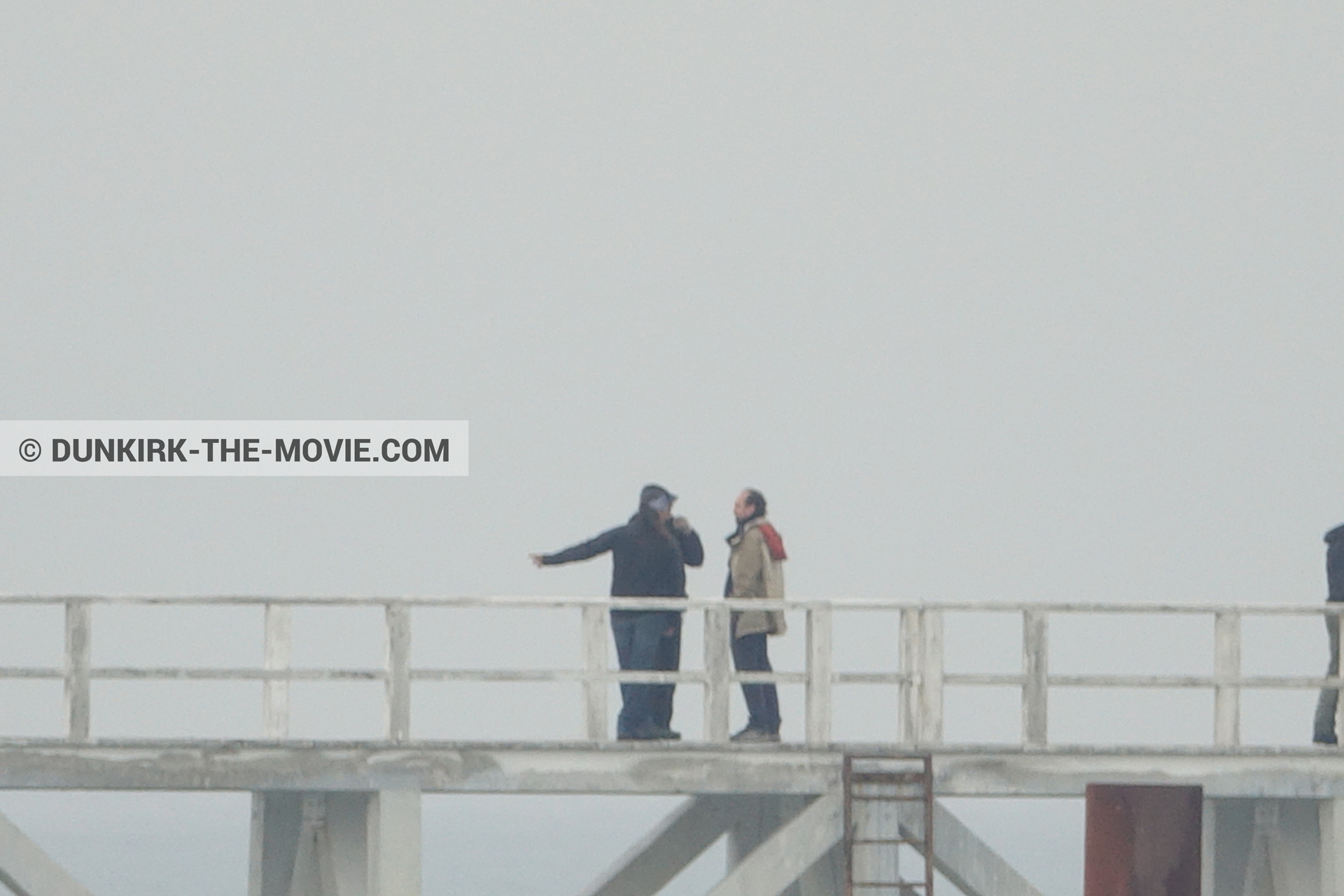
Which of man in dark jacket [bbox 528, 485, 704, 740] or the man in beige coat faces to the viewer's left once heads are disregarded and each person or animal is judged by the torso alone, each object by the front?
the man in beige coat

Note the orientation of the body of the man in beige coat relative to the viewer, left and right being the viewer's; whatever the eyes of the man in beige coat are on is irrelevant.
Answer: facing to the left of the viewer

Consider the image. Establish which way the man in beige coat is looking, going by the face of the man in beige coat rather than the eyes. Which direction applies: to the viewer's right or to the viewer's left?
to the viewer's left

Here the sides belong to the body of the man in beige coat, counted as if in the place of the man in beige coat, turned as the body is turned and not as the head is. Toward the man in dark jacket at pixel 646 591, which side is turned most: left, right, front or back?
front

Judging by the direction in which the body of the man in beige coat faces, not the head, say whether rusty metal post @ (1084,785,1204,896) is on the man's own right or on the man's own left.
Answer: on the man's own left

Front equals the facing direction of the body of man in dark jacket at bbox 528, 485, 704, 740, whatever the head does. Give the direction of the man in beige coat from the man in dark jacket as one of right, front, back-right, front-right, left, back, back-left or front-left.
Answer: front-left

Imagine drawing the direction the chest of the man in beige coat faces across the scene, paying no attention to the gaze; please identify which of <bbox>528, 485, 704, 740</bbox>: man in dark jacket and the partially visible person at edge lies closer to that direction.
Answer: the man in dark jacket

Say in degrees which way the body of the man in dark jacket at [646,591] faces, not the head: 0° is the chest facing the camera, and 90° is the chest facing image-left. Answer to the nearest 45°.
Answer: approximately 315°

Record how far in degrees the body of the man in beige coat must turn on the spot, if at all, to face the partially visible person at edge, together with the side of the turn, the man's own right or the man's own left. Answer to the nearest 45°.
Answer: approximately 180°

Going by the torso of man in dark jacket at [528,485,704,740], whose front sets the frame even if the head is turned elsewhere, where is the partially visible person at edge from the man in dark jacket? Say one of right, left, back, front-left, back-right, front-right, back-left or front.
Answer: front-left

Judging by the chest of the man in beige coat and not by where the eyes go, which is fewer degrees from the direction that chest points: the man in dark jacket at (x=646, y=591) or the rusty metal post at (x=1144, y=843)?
the man in dark jacket
